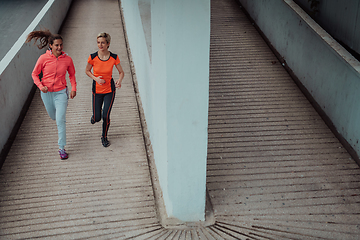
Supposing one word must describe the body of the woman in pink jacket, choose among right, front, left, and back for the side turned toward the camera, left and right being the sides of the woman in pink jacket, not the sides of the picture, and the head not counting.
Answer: front

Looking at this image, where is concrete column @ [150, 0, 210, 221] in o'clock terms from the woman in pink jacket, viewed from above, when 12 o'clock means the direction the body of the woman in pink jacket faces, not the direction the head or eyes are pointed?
The concrete column is roughly at 11 o'clock from the woman in pink jacket.

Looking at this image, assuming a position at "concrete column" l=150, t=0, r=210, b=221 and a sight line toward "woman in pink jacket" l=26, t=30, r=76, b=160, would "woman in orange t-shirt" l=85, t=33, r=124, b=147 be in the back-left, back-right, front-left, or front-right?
front-right

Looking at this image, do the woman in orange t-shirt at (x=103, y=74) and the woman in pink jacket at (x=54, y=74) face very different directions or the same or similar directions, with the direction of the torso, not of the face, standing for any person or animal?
same or similar directions

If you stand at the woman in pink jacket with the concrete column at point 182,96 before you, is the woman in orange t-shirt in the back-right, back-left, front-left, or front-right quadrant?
front-left

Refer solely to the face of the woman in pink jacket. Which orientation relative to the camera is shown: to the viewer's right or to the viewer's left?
to the viewer's right

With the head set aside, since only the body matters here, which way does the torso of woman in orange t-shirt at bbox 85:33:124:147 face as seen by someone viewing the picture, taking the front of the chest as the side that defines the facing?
toward the camera

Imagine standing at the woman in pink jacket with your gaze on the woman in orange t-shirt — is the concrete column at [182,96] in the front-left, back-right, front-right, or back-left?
front-right

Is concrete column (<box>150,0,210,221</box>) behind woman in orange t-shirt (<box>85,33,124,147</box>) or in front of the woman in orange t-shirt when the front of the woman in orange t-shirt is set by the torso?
in front

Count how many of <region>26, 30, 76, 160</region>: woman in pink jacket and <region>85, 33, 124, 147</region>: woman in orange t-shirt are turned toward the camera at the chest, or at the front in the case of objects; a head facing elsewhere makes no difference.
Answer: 2
